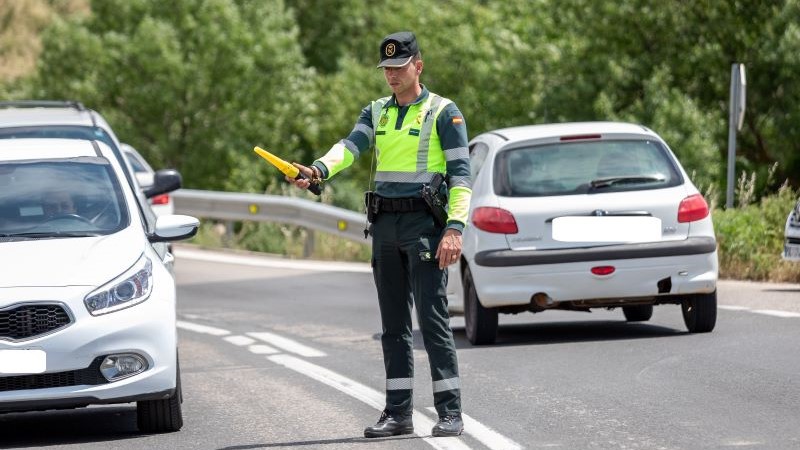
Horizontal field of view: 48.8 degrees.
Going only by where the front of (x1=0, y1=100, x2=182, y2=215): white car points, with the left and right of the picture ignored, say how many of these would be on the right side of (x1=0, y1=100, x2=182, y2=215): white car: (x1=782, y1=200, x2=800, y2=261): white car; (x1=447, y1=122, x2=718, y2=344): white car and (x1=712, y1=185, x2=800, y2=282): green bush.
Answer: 0

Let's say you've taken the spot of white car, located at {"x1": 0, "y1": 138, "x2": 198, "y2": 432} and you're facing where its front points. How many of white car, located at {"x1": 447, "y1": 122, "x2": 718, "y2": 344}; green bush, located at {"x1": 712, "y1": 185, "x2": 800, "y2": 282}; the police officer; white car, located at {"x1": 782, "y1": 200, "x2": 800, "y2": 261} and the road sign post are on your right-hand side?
0

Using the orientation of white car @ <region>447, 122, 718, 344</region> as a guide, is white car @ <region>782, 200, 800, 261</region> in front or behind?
in front

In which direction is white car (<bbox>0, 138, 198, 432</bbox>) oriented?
toward the camera

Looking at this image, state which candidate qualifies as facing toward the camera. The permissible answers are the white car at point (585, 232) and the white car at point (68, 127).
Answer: the white car at point (68, 127)

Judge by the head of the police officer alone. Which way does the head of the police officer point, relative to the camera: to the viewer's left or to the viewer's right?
to the viewer's left

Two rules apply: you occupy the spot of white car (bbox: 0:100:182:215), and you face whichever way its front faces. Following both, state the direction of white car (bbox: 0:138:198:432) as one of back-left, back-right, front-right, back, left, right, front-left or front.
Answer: front

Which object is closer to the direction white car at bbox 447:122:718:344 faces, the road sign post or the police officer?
the road sign post

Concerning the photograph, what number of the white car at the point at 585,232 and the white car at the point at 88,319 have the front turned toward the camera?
1

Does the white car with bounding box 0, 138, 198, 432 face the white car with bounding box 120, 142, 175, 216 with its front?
no

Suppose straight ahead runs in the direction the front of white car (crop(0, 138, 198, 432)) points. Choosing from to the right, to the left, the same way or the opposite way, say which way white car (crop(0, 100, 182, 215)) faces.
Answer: the same way

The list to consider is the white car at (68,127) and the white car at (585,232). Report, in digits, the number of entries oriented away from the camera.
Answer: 1

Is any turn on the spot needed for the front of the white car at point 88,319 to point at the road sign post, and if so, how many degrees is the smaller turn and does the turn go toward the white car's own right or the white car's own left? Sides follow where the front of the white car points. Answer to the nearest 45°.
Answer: approximately 135° to the white car's own left

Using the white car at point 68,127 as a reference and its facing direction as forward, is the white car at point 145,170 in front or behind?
behind

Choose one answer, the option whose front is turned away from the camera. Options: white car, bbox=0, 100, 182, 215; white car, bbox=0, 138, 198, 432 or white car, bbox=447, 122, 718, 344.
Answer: white car, bbox=447, 122, 718, 344

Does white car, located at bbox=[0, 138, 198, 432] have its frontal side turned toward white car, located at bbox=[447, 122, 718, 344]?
no

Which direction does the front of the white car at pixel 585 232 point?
away from the camera

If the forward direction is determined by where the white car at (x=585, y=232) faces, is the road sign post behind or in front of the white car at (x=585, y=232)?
in front

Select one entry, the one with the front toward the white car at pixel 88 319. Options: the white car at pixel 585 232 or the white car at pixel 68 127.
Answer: the white car at pixel 68 127

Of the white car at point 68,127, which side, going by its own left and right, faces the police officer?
front

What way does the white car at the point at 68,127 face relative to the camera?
toward the camera
